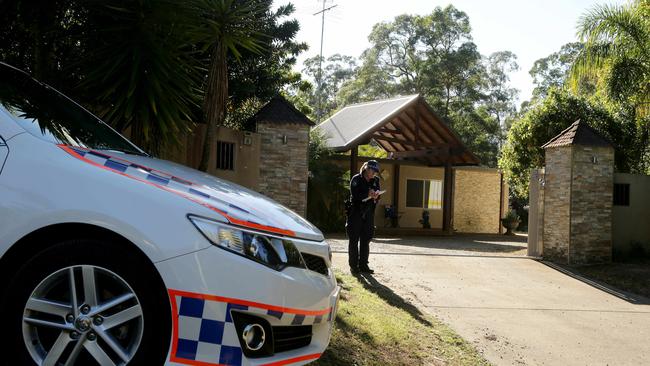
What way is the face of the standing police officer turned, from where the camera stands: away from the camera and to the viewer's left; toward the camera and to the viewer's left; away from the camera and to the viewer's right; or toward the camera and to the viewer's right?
toward the camera and to the viewer's right

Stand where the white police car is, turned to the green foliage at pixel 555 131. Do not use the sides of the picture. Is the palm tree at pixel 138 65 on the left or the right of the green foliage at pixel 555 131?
left

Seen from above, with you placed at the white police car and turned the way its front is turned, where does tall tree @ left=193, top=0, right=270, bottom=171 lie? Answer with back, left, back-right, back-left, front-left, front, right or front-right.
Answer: left

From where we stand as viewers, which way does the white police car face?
facing to the right of the viewer

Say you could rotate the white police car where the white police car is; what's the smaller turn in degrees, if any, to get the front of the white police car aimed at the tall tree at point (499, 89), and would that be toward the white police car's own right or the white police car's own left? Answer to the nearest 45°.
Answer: approximately 45° to the white police car's own left

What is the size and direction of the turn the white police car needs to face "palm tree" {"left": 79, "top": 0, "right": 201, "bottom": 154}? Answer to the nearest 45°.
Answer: approximately 90° to its left

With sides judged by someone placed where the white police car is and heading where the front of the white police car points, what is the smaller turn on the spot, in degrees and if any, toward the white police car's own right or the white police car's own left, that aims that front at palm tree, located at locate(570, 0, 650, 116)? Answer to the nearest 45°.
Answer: approximately 45° to the white police car's own left

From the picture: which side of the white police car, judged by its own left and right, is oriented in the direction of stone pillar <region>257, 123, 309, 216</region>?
left
